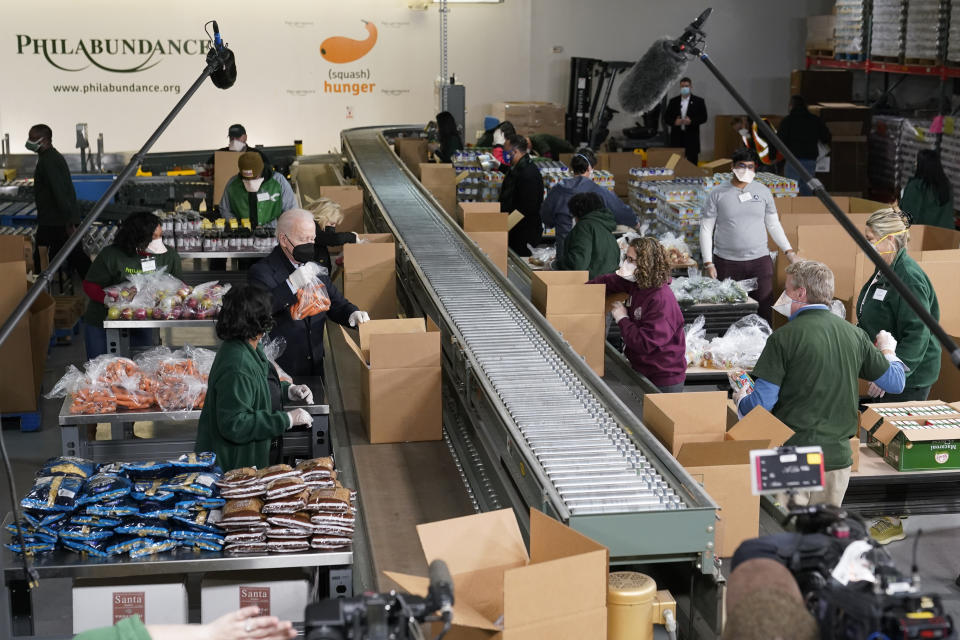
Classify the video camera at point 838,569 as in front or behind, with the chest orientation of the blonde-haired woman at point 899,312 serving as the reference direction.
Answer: in front

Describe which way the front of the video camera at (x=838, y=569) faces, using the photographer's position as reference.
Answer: facing away from the viewer and to the left of the viewer

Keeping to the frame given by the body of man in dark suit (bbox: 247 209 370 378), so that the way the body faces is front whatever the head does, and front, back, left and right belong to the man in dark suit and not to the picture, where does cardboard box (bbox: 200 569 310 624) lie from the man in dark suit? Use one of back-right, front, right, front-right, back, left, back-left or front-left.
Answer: front-right

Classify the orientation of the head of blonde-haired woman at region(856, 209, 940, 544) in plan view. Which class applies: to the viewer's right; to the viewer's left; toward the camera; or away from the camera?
to the viewer's left

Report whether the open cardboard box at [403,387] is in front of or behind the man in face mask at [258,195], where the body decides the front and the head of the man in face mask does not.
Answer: in front

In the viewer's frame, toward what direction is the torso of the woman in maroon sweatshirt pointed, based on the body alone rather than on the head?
to the viewer's left

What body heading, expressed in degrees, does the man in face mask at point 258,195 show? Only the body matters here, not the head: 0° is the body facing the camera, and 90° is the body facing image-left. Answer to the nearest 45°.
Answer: approximately 0°

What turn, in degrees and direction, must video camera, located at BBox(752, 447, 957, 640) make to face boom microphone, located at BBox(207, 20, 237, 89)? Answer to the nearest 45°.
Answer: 0° — it already faces it
